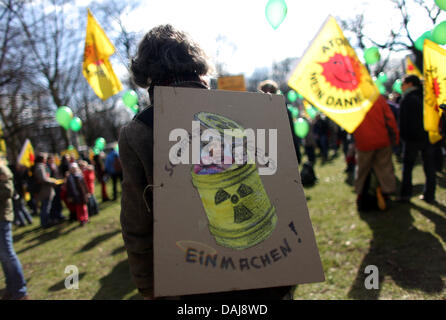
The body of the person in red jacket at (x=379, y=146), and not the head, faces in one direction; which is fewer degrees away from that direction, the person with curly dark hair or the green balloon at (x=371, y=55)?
the green balloon

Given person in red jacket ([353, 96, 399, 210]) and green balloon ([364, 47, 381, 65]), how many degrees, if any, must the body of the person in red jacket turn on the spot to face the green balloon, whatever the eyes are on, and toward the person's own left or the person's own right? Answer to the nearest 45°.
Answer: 0° — they already face it

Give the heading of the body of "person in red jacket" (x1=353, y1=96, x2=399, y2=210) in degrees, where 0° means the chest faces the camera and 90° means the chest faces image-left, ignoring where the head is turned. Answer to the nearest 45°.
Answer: approximately 180°

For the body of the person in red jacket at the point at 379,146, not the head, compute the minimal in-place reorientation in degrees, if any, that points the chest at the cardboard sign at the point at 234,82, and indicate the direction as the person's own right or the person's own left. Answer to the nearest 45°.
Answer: approximately 45° to the person's own left

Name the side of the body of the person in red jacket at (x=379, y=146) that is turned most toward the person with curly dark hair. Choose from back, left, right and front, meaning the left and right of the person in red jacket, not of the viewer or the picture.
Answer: back

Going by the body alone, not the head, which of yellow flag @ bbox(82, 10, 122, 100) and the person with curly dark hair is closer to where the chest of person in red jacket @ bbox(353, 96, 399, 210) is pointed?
the yellow flag
